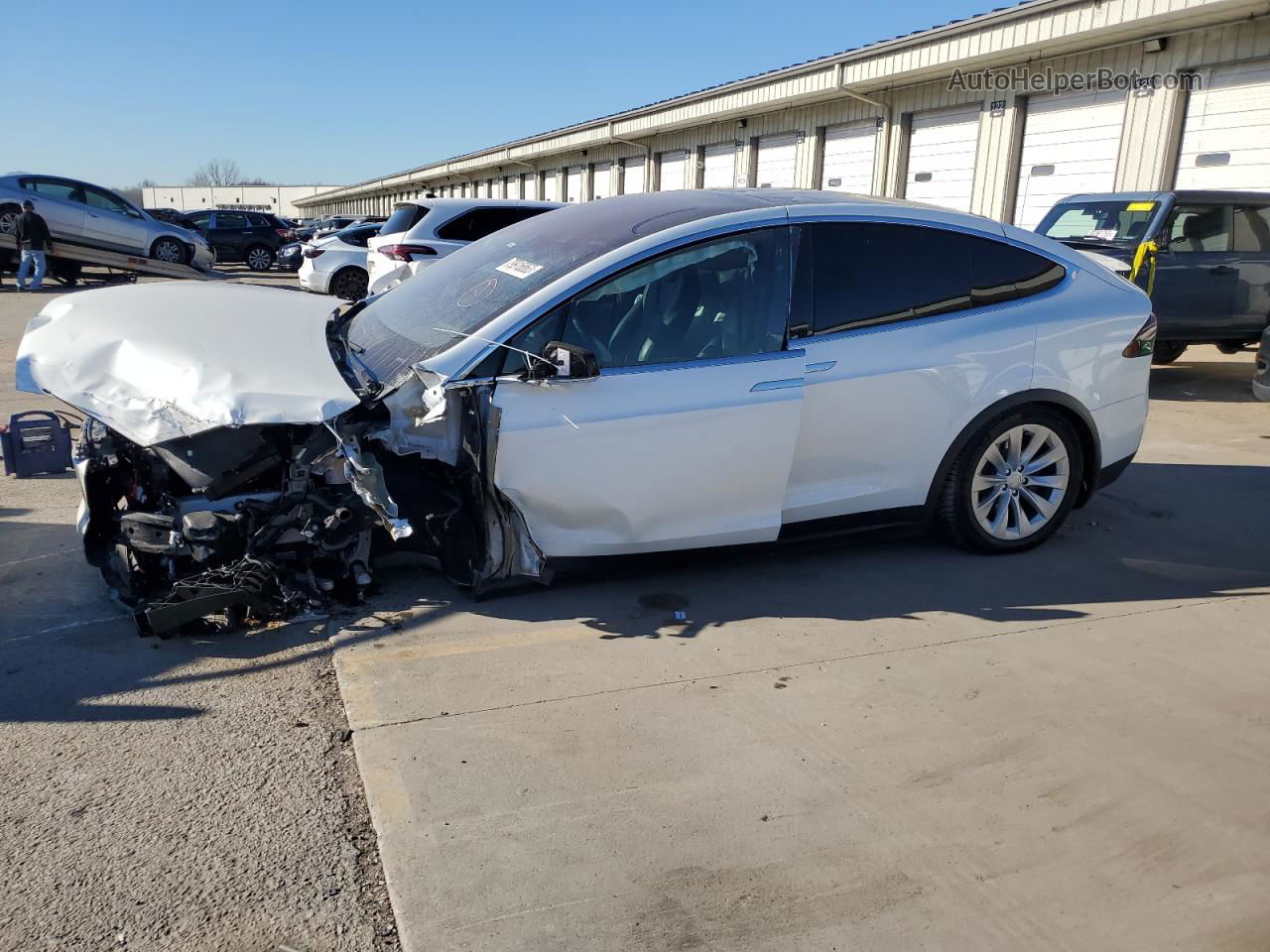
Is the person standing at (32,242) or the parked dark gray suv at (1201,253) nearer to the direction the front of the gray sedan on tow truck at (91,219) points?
the parked dark gray suv

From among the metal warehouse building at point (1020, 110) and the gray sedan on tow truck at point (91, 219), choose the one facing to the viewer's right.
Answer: the gray sedan on tow truck

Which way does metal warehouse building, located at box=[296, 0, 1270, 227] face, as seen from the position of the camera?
facing the viewer and to the left of the viewer

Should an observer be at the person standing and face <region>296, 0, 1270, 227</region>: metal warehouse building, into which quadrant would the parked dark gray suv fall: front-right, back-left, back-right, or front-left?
front-right

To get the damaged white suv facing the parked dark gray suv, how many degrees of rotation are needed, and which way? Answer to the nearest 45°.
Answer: approximately 180°

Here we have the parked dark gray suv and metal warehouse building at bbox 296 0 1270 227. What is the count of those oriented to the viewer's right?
0

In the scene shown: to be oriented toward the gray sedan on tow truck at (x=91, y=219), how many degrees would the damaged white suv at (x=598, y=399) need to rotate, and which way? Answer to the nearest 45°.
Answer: approximately 90° to its right

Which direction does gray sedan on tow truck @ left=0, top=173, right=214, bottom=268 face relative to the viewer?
to the viewer's right

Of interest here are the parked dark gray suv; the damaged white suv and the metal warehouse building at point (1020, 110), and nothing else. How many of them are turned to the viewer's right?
0

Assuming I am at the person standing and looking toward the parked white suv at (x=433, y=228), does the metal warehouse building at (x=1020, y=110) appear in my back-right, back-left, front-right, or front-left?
front-left

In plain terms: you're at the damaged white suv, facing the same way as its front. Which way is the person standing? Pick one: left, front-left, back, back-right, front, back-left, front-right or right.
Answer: right

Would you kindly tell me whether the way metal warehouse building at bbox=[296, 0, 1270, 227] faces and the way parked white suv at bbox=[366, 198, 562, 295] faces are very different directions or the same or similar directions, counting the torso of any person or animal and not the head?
very different directions
